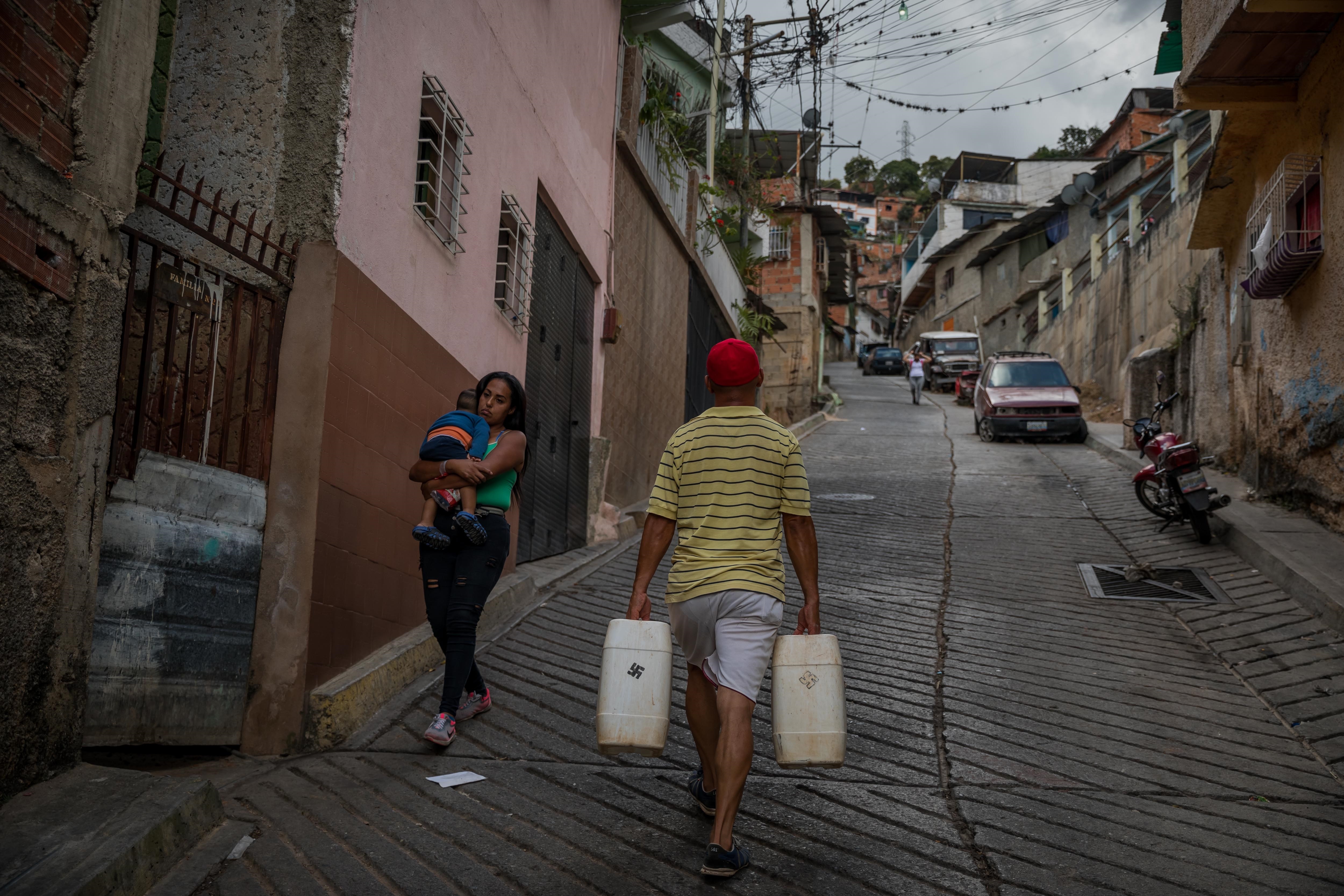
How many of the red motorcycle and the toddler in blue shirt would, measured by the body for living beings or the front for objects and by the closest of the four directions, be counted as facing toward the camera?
0

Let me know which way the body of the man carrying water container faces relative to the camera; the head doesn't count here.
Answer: away from the camera

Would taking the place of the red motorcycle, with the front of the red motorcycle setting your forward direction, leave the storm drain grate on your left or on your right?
on your left

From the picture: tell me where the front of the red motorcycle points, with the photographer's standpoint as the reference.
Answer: facing away from the viewer and to the left of the viewer

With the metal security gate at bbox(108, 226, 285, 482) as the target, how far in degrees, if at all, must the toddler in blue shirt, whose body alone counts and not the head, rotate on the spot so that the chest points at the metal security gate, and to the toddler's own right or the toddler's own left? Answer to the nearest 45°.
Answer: approximately 135° to the toddler's own left

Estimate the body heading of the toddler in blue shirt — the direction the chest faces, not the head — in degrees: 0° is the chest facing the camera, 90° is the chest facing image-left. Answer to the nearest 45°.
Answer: approximately 225°

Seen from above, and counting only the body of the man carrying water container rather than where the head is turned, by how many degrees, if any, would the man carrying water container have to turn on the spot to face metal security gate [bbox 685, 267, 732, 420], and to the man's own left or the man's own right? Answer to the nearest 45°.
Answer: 0° — they already face it

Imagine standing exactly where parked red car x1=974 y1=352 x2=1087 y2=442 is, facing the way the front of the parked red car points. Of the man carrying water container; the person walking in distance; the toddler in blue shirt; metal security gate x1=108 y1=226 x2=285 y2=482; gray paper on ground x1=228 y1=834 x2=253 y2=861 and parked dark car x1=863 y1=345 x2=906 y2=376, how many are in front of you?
4

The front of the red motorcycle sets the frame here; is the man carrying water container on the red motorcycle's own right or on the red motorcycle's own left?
on the red motorcycle's own left

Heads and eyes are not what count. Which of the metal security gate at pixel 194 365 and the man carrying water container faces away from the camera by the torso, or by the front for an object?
the man carrying water container

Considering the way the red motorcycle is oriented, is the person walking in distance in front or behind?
in front

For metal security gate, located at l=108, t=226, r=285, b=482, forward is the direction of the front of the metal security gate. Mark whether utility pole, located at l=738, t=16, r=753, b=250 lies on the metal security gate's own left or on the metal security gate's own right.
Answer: on the metal security gate's own left
